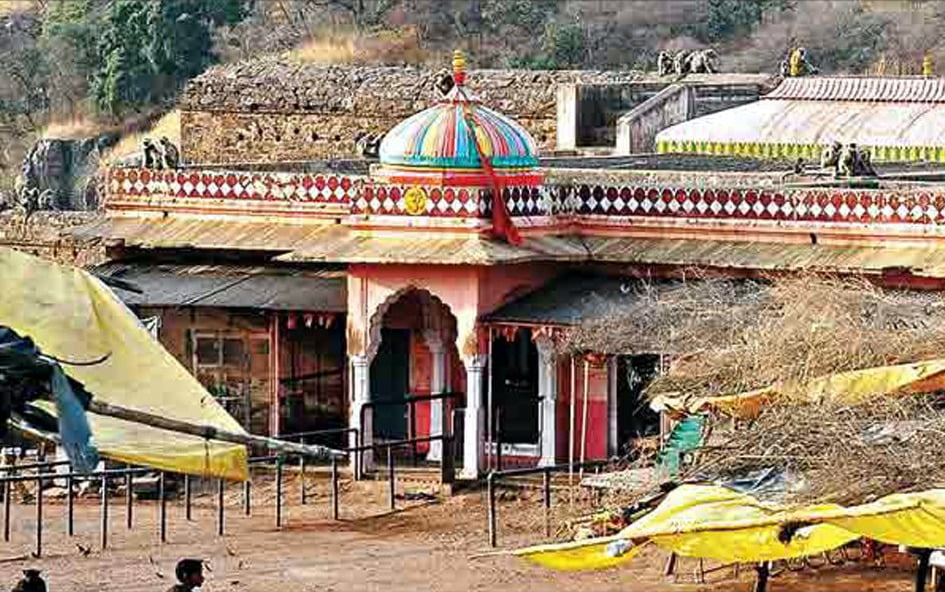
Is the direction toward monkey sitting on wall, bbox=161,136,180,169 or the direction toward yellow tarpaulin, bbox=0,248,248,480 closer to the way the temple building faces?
the yellow tarpaulin

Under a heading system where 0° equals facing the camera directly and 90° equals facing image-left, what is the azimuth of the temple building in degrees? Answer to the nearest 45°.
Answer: approximately 45°

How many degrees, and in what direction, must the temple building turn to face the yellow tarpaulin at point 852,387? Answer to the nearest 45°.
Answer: approximately 90° to its left
